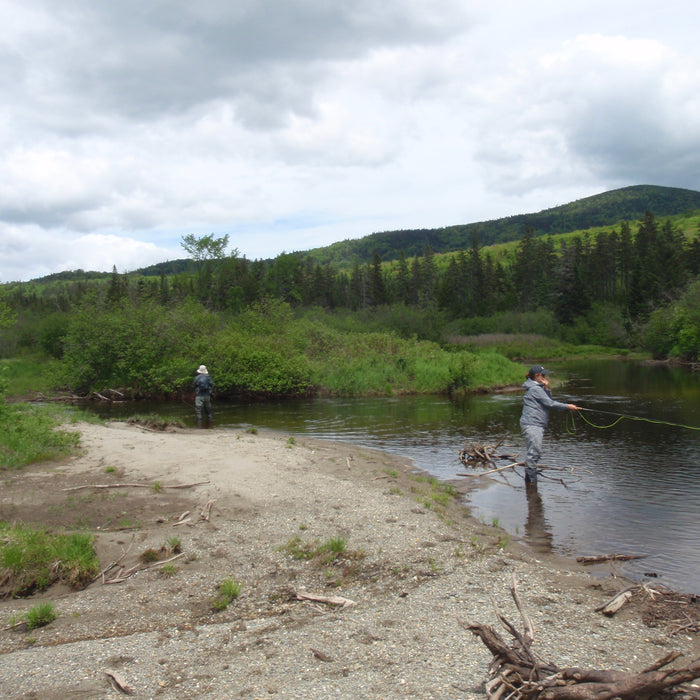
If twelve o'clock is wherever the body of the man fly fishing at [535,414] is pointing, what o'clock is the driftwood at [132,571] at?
The driftwood is roughly at 4 o'clock from the man fly fishing.

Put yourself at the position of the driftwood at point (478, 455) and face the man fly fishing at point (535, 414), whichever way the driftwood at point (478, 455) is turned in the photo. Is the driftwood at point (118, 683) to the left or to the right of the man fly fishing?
right

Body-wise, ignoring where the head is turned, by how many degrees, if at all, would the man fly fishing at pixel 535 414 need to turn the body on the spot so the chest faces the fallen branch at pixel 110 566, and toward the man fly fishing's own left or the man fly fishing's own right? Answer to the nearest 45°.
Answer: approximately 135° to the man fly fishing's own right

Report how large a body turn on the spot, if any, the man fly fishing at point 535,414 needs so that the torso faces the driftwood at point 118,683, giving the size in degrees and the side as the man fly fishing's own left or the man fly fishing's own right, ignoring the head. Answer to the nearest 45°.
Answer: approximately 90° to the man fly fishing's own right

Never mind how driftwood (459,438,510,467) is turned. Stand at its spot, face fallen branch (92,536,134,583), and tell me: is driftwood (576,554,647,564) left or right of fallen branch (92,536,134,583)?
left

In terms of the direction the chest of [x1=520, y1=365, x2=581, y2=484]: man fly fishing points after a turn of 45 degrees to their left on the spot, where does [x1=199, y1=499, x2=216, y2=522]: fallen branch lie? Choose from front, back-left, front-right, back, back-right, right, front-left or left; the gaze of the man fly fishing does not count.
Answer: back

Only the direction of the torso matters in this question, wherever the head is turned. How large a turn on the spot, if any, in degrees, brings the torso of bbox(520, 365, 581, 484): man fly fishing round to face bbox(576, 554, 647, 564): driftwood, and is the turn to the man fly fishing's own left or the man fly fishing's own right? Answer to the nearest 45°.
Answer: approximately 90° to the man fly fishing's own right

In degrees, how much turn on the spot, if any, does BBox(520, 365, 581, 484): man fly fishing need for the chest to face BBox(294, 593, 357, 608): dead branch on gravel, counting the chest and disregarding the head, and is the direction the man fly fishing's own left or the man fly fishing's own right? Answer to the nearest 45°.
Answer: approximately 90° to the man fly fishing's own right

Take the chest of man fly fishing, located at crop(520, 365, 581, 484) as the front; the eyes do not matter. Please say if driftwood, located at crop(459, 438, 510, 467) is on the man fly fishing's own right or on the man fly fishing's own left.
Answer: on the man fly fishing's own left

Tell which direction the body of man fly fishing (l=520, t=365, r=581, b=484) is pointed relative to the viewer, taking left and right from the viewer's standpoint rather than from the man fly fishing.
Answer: facing to the right of the viewer
